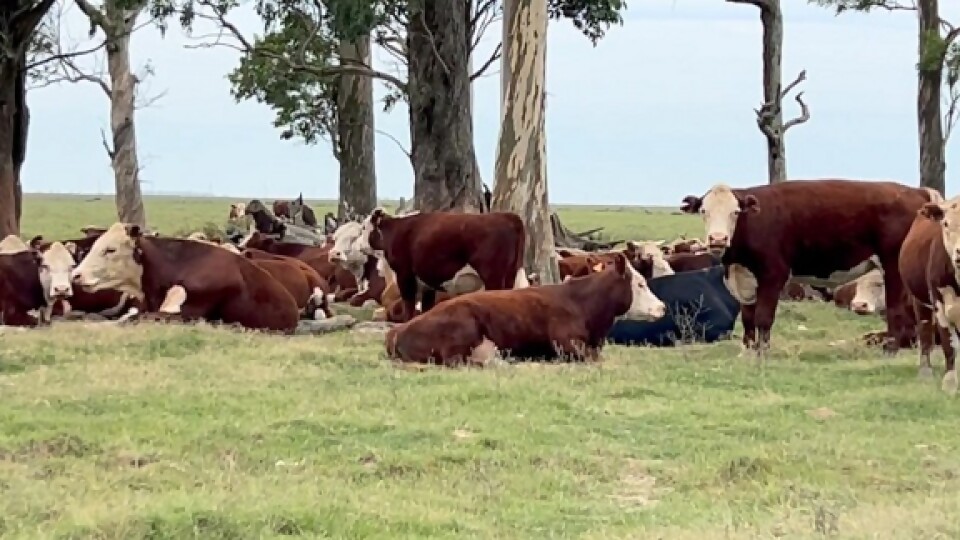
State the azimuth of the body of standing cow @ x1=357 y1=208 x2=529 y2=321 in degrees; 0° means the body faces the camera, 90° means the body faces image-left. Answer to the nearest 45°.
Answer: approximately 90°

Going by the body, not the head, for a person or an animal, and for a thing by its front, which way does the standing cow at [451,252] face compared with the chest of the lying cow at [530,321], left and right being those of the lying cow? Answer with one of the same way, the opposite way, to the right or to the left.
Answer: the opposite way

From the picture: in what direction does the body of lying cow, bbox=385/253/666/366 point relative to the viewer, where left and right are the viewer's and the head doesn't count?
facing to the right of the viewer

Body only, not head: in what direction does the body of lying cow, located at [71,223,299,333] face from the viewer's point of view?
to the viewer's left

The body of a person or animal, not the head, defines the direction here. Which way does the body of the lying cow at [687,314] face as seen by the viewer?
to the viewer's left

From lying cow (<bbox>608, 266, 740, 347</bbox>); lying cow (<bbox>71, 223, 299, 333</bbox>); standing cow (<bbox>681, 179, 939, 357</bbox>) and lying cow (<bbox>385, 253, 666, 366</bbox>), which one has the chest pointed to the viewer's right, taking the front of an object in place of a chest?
lying cow (<bbox>385, 253, 666, 366</bbox>)

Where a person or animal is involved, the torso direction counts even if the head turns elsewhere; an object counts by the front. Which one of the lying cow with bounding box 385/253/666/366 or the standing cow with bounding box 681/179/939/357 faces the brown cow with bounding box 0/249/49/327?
the standing cow

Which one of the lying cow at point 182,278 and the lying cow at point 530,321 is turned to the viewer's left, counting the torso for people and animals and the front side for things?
the lying cow at point 182,278

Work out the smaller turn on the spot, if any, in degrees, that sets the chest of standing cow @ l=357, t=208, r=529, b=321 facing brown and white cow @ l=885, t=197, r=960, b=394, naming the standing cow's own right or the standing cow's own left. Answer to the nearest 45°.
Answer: approximately 135° to the standing cow's own left
